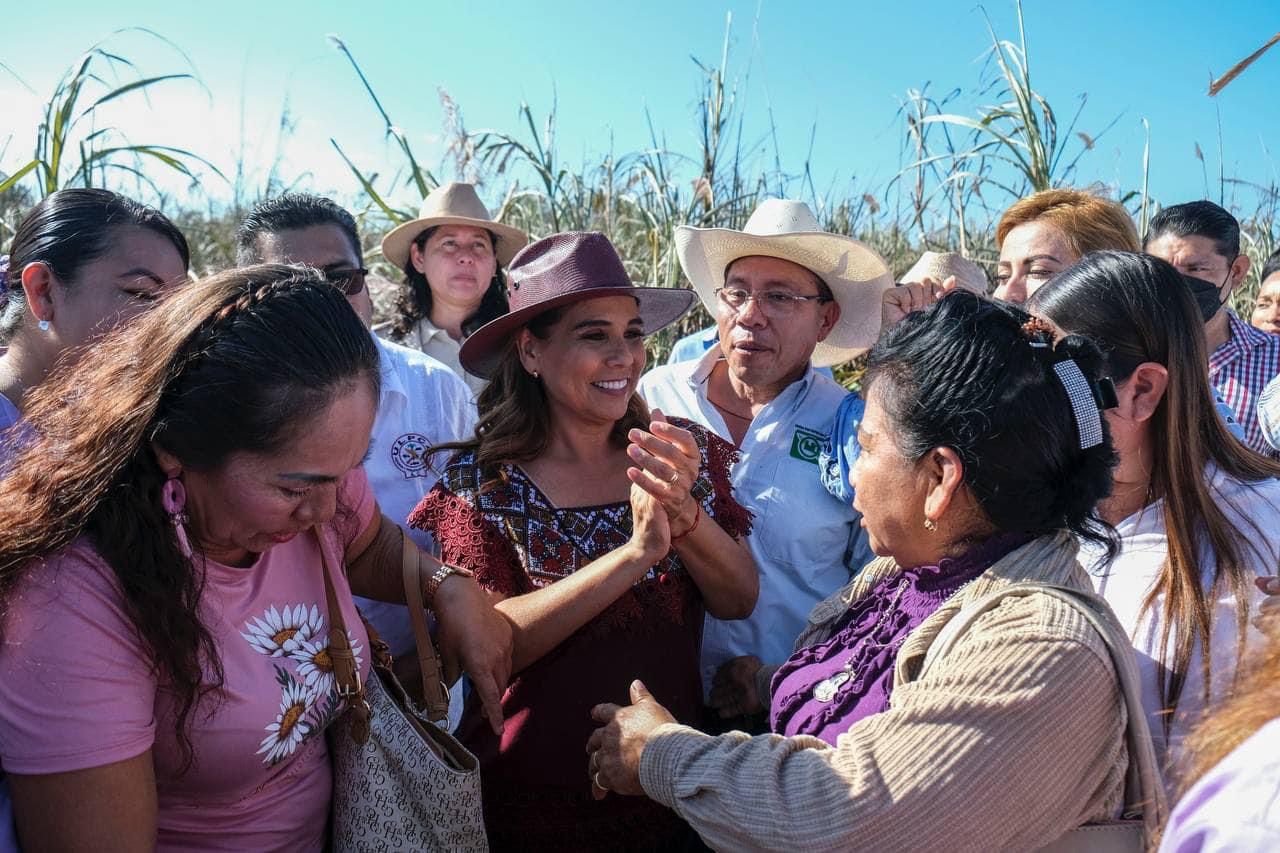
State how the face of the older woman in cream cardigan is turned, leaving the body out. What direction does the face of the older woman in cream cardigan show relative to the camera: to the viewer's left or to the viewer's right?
to the viewer's left

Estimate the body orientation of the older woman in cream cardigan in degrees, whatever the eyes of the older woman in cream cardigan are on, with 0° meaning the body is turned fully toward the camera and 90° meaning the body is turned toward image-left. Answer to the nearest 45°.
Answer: approximately 90°

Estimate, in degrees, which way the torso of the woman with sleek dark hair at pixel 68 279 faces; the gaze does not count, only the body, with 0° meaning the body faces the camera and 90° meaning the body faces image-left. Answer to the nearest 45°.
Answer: approximately 270°

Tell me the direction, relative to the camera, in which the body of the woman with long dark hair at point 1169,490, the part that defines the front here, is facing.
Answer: to the viewer's left

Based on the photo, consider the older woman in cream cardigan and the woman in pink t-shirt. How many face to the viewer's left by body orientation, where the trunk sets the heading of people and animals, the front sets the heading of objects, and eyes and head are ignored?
1

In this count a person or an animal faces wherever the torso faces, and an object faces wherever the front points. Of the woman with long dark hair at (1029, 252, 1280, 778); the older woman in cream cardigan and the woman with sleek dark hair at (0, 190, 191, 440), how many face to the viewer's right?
1

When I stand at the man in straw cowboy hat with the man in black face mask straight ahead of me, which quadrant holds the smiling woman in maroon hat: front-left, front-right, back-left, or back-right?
back-right
